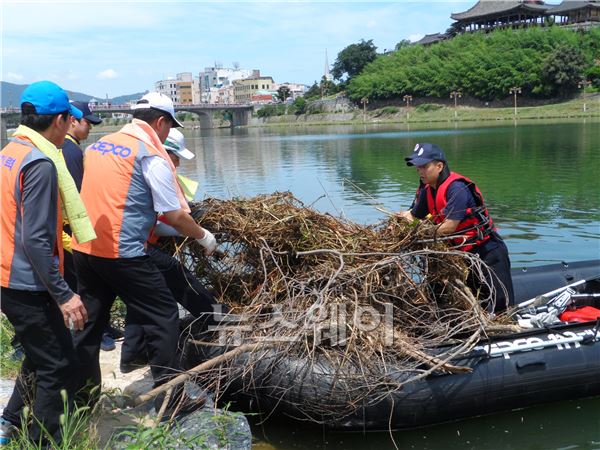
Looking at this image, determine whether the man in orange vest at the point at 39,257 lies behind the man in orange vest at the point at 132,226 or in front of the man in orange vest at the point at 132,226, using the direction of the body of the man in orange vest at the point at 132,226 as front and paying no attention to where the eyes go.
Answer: behind

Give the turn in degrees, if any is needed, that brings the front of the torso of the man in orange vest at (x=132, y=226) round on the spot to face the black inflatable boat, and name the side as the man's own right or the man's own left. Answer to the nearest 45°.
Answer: approximately 45° to the man's own right

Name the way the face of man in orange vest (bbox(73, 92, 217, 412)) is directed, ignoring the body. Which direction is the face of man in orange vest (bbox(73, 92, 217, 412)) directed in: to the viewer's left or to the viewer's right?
to the viewer's right

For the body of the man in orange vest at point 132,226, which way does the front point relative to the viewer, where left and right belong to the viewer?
facing away from the viewer and to the right of the viewer

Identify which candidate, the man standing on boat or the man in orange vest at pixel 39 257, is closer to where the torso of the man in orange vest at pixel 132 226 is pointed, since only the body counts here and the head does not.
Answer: the man standing on boat

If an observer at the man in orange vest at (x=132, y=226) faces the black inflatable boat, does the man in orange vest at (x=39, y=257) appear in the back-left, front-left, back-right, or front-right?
back-right
